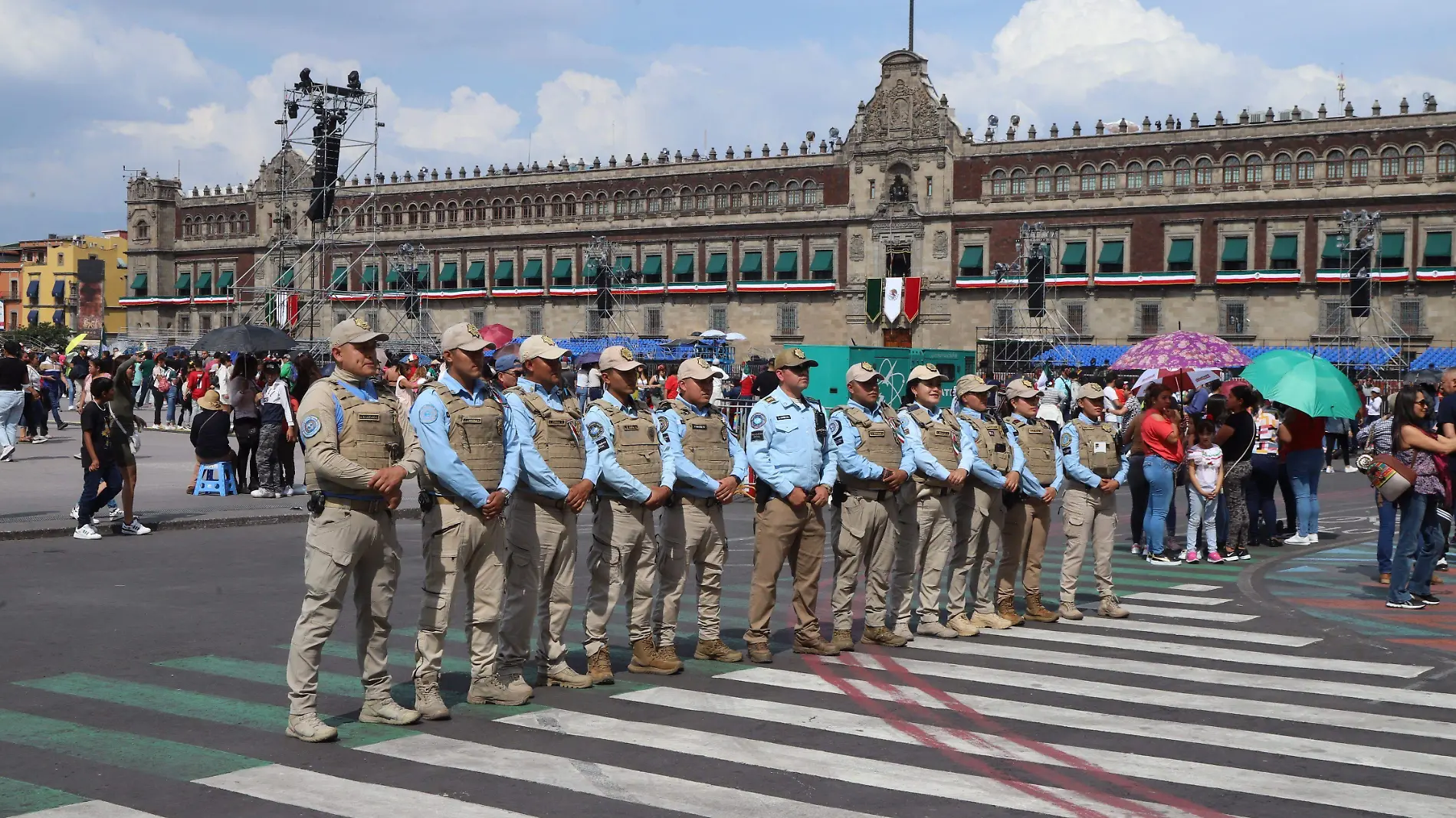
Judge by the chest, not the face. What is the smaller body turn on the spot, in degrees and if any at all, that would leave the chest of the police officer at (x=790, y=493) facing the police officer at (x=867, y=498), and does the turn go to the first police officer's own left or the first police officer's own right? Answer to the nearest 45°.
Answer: approximately 90° to the first police officer's own left

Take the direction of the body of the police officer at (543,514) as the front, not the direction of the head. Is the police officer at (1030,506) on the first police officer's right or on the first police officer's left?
on the first police officer's left

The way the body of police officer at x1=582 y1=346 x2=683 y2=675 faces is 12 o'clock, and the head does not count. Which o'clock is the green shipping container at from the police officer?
The green shipping container is roughly at 8 o'clock from the police officer.

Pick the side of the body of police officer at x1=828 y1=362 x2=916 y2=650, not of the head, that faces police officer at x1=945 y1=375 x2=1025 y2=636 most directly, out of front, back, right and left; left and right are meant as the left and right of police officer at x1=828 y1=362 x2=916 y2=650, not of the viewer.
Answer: left

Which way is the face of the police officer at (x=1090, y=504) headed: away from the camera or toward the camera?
toward the camera

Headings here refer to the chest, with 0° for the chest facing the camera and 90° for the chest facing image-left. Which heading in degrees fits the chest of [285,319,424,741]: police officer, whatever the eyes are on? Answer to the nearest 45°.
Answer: approximately 315°

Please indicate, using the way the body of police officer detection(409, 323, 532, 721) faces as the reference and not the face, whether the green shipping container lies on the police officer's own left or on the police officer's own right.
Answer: on the police officer's own left

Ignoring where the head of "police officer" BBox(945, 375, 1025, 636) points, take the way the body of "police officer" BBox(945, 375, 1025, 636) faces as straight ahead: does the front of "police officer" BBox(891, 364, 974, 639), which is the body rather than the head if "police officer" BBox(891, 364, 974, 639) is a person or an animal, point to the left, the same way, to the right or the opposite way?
the same way

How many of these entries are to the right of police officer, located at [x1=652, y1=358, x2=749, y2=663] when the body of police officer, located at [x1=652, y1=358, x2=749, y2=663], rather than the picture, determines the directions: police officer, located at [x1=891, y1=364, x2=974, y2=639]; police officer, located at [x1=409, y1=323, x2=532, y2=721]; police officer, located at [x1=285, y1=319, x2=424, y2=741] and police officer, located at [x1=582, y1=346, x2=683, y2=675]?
3

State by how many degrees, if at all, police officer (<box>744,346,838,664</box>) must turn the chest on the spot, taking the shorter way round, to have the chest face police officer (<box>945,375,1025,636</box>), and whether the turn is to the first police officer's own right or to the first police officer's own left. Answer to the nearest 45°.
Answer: approximately 90° to the first police officer's own left

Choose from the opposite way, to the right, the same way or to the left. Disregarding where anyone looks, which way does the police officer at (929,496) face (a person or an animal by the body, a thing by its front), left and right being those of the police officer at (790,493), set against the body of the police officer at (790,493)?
the same way

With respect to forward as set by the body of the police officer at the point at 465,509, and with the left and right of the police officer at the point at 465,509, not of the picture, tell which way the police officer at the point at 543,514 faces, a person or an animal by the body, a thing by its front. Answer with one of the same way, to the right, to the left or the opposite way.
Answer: the same way

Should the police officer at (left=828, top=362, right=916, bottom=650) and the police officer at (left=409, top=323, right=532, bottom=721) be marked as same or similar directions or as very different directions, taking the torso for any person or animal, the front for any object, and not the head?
same or similar directions

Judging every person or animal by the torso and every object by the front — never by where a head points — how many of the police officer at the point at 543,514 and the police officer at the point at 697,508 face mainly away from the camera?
0

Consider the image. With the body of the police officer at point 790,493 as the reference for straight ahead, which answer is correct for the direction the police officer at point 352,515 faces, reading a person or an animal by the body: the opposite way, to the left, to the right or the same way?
the same way

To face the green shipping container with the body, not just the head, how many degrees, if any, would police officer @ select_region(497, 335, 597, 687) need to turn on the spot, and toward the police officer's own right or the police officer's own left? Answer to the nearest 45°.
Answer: approximately 135° to the police officer's own left

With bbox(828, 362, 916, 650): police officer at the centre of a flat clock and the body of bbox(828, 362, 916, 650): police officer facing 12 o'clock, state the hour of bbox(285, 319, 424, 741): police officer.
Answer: bbox(285, 319, 424, 741): police officer is roughly at 3 o'clock from bbox(828, 362, 916, 650): police officer.

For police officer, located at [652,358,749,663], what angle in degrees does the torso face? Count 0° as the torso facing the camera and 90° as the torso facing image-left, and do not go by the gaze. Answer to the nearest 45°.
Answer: approximately 315°

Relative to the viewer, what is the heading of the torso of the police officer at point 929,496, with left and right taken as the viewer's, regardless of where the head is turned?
facing the viewer and to the right of the viewer
